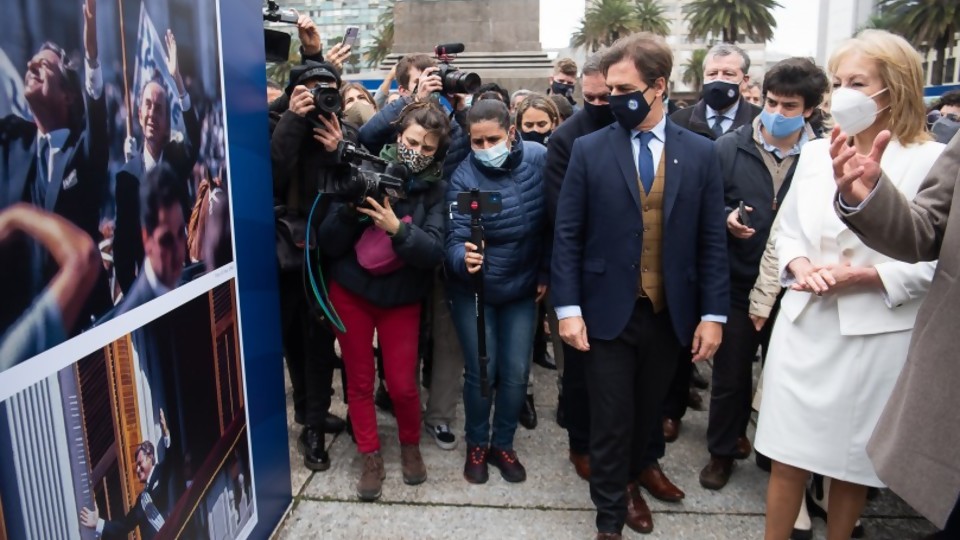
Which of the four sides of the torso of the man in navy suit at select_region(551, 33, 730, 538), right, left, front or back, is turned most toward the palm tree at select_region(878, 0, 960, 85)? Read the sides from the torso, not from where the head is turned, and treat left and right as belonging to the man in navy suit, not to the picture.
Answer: back

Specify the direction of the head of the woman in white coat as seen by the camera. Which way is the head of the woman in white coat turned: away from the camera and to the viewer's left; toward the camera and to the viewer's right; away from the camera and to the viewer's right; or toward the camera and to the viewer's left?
toward the camera and to the viewer's left

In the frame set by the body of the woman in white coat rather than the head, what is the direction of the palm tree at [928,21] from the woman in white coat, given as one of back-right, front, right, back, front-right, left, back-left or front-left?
back-right

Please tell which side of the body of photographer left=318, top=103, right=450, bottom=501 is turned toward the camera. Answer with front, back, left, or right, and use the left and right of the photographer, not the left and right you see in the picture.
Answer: front

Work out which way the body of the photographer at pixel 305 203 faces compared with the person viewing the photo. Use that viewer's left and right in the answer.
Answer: facing the viewer and to the right of the viewer

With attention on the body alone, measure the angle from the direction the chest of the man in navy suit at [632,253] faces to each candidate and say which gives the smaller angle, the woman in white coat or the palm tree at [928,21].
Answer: the woman in white coat

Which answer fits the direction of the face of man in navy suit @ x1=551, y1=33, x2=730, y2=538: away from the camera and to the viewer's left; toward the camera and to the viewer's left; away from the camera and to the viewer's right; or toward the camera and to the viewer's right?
toward the camera and to the viewer's left

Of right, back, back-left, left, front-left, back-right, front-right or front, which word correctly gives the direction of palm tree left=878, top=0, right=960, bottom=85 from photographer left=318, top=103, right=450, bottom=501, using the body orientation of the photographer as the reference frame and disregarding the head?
back-left

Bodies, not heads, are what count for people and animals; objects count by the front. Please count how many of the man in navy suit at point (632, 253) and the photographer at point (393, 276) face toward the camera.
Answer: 2
